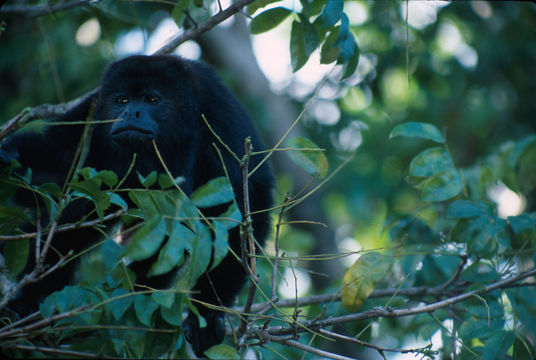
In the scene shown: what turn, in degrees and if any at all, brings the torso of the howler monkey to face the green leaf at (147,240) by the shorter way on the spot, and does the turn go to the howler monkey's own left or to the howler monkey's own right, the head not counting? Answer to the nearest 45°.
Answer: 0° — it already faces it

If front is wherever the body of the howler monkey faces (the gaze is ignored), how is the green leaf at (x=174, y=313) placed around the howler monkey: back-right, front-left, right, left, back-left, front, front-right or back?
front

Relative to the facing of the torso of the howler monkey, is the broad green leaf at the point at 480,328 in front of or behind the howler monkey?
in front

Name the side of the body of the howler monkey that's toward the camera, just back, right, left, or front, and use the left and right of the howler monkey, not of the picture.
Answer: front

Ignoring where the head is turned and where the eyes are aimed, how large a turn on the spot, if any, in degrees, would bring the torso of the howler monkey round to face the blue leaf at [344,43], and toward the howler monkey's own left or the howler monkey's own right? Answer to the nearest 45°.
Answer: approximately 45° to the howler monkey's own left

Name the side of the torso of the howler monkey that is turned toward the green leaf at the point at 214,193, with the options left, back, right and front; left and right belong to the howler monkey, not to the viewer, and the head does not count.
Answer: front

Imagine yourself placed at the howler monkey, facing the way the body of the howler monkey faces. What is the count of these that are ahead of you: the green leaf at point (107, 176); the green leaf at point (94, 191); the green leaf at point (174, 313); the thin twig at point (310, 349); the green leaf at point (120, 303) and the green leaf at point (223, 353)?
6

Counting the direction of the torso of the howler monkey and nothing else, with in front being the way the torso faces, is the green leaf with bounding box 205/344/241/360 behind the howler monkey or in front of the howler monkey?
in front

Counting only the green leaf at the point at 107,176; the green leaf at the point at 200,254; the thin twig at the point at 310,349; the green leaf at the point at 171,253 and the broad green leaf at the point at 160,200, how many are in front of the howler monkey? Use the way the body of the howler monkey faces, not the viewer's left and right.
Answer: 5

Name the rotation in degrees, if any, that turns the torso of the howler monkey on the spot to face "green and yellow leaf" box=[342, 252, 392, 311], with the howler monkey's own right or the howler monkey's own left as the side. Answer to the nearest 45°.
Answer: approximately 45° to the howler monkey's own left

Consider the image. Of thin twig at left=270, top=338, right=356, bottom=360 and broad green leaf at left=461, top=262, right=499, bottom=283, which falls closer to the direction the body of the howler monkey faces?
the thin twig

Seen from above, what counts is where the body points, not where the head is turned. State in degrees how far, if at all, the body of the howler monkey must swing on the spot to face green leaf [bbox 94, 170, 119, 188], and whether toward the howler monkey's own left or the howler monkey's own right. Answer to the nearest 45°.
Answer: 0° — it already faces it
